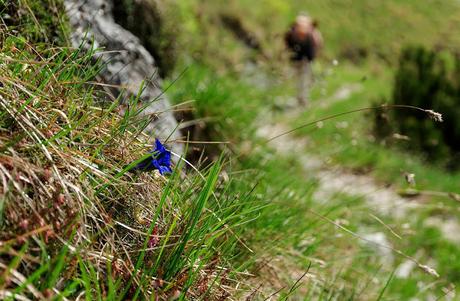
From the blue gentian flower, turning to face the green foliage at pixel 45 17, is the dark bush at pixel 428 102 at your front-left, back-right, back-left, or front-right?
front-right

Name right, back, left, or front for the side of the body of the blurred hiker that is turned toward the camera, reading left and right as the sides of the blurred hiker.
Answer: front

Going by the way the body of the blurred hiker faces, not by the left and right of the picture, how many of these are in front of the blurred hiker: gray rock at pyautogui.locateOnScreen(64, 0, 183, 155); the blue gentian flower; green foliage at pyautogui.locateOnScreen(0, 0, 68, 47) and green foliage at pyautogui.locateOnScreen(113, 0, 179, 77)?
4

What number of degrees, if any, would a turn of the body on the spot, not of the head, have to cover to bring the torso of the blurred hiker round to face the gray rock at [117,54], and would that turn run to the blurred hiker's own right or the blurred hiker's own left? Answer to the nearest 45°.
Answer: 0° — they already face it

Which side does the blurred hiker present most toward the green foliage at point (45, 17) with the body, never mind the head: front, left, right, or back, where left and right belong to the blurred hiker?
front

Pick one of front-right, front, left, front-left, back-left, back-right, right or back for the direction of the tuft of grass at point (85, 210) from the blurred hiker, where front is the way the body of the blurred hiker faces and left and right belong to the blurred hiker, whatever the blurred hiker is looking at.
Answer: front

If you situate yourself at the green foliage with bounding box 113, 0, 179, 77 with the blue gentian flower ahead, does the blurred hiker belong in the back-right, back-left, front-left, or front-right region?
back-left
